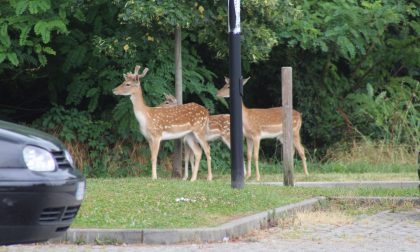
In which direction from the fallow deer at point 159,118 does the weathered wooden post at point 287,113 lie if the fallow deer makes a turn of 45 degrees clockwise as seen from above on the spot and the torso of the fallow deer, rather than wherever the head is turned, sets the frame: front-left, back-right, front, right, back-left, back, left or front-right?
back

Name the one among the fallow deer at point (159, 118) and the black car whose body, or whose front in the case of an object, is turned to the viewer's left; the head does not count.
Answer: the fallow deer

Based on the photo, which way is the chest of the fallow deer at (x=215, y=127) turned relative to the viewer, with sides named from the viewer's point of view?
facing to the left of the viewer

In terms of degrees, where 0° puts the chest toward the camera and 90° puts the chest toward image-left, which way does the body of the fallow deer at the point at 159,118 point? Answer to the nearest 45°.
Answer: approximately 90°

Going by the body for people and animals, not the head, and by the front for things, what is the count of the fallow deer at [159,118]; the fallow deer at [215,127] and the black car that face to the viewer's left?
2
